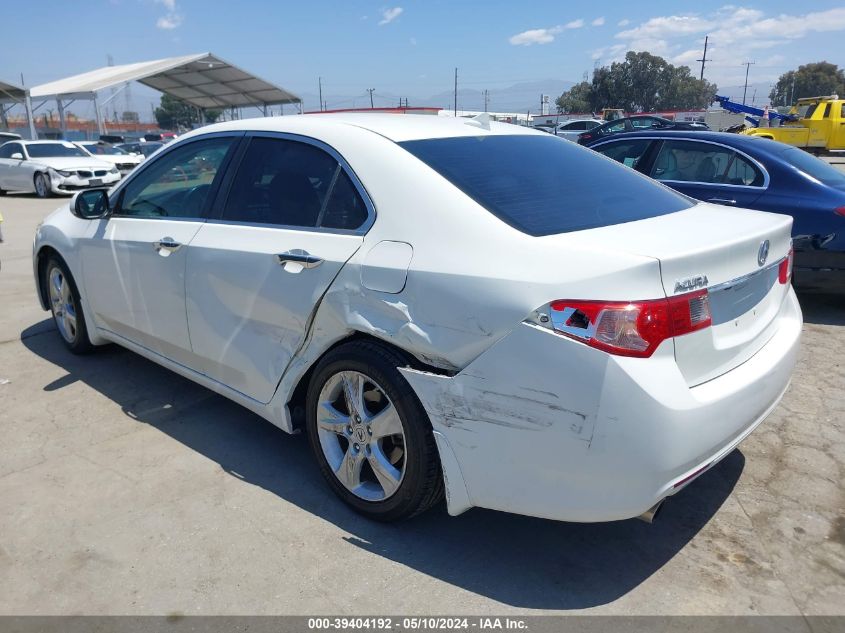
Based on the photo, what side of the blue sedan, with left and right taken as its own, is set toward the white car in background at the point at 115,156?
front

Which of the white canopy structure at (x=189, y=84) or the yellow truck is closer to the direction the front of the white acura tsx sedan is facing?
the white canopy structure

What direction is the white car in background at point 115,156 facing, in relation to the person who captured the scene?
facing the viewer and to the right of the viewer

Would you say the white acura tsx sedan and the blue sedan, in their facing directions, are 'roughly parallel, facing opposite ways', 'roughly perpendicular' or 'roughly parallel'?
roughly parallel

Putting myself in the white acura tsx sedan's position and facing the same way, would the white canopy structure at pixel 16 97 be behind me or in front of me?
in front

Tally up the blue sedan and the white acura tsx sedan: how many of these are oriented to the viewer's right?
0

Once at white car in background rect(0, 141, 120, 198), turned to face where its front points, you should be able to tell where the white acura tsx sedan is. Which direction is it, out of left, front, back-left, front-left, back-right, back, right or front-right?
front-right

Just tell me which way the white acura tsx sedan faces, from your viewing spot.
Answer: facing away from the viewer and to the left of the viewer

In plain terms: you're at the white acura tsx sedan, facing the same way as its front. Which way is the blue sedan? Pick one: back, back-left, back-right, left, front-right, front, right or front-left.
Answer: right

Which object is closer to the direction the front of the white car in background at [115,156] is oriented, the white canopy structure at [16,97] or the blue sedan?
the blue sedan

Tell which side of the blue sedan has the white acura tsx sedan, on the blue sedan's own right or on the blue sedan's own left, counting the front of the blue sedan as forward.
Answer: on the blue sedan's own left

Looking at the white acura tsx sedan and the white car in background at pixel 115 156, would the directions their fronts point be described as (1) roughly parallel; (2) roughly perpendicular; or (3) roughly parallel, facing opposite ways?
roughly parallel, facing opposite ways

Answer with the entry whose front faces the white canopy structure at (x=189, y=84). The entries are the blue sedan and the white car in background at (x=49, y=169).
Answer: the blue sedan

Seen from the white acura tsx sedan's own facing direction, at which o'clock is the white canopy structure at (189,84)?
The white canopy structure is roughly at 1 o'clock from the white acura tsx sedan.
